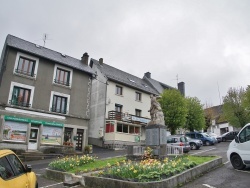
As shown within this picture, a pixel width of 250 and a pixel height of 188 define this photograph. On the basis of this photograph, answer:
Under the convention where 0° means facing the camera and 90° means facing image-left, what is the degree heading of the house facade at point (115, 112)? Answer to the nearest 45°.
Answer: approximately 315°

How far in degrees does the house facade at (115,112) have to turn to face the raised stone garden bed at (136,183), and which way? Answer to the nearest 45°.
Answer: approximately 45° to its right

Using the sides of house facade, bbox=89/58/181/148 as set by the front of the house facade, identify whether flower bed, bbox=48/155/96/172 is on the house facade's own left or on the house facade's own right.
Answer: on the house facade's own right

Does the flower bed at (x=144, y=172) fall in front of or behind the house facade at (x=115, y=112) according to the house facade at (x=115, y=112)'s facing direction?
in front

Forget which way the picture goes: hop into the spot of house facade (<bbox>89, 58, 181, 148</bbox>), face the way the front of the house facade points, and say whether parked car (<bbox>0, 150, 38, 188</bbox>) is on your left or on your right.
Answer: on your right

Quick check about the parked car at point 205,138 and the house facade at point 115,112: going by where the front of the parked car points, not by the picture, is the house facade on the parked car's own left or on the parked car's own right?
on the parked car's own right
